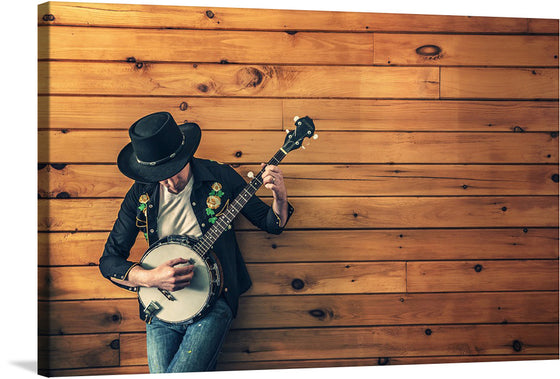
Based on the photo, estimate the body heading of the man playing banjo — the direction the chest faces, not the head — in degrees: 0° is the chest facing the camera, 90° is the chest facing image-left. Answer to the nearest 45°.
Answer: approximately 0°
